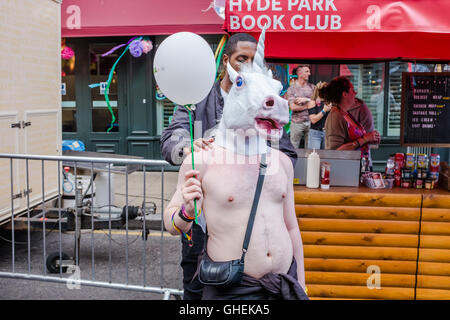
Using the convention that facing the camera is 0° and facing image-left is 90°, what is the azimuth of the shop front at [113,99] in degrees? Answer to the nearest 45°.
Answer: approximately 0°

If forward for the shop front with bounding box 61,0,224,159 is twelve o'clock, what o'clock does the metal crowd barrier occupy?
The metal crowd barrier is roughly at 12 o'clock from the shop front.

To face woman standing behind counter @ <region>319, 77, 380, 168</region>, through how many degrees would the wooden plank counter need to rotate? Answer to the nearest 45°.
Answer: approximately 180°

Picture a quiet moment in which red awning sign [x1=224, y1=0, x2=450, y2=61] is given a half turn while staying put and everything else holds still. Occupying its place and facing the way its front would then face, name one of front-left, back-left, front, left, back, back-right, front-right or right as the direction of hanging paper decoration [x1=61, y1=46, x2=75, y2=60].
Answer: front-left

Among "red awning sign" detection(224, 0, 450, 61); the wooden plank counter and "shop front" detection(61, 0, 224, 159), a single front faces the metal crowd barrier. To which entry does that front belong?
the shop front

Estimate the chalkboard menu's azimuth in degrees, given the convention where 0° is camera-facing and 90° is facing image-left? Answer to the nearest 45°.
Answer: approximately 0°

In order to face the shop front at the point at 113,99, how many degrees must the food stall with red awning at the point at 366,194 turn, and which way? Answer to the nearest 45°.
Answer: approximately 135° to its right
